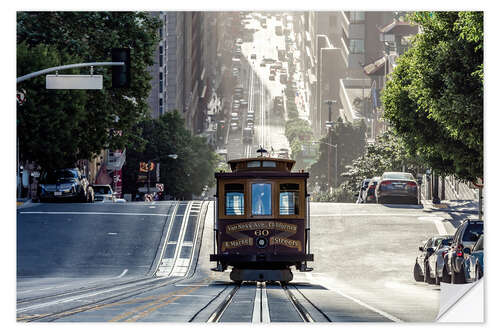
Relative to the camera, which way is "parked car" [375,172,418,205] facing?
away from the camera

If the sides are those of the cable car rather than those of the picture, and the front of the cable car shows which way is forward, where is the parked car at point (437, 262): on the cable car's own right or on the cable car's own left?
on the cable car's own left

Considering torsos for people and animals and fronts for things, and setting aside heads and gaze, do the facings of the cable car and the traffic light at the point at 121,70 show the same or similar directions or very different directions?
very different directions

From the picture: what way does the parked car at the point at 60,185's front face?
toward the camera

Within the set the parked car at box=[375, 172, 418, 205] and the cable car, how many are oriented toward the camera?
1

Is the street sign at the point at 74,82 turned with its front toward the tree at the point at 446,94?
no

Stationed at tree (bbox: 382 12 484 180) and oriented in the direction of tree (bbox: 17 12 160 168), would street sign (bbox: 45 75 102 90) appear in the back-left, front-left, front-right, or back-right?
front-left

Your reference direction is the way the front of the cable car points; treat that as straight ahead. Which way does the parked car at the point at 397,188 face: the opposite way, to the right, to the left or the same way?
the opposite way

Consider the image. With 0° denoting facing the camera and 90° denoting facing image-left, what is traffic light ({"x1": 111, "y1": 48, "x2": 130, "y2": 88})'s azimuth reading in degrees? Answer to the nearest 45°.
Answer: approximately 180°

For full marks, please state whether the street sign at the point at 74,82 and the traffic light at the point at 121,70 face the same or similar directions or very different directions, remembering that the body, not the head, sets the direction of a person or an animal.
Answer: same or similar directions
